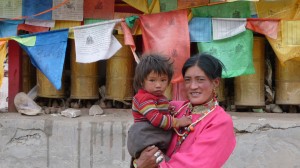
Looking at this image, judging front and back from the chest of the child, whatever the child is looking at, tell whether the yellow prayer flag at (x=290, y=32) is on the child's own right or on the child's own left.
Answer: on the child's own left

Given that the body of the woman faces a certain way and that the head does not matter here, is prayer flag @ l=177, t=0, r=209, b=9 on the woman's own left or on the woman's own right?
on the woman's own right

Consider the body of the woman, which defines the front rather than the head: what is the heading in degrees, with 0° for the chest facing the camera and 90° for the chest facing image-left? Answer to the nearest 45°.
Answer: approximately 45°

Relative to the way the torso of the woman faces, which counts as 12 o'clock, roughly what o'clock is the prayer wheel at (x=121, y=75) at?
The prayer wheel is roughly at 4 o'clock from the woman.
